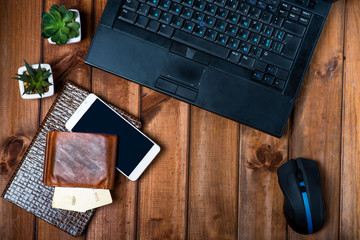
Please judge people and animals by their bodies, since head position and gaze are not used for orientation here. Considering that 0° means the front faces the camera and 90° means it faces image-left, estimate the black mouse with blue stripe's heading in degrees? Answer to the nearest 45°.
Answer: approximately 180°

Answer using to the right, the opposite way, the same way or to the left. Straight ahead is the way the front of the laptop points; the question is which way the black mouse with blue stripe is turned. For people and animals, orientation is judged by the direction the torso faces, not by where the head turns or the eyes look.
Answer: the opposite way

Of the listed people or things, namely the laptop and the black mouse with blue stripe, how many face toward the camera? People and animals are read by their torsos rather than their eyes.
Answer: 1

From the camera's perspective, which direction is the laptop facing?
toward the camera

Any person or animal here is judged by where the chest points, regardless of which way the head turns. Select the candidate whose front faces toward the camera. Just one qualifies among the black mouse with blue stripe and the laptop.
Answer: the laptop
